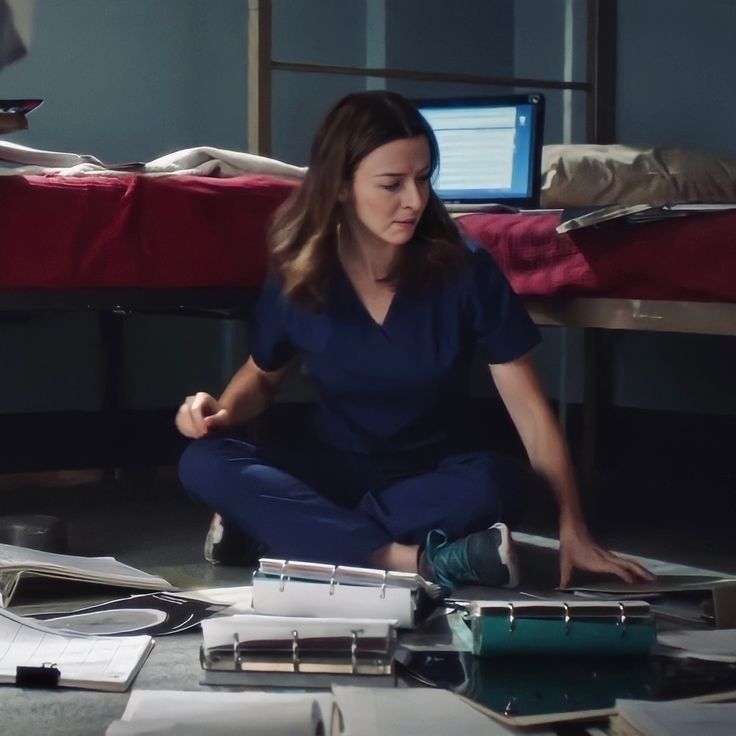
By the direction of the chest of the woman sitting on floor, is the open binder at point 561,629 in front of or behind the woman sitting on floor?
in front

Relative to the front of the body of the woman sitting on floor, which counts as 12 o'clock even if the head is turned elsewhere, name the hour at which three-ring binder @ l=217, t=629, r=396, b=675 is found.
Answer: The three-ring binder is roughly at 12 o'clock from the woman sitting on floor.

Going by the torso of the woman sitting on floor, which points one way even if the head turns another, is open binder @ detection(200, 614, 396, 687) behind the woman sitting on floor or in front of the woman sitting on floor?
in front

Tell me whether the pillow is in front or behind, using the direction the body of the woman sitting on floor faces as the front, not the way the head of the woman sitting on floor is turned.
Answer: behind

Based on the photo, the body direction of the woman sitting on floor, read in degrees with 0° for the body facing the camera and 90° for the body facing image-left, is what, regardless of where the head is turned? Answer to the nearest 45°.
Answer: approximately 0°

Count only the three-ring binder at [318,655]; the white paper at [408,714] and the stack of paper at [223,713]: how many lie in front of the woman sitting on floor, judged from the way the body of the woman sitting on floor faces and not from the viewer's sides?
3

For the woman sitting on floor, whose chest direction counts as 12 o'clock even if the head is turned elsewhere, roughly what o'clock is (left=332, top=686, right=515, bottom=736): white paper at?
The white paper is roughly at 12 o'clock from the woman sitting on floor.
